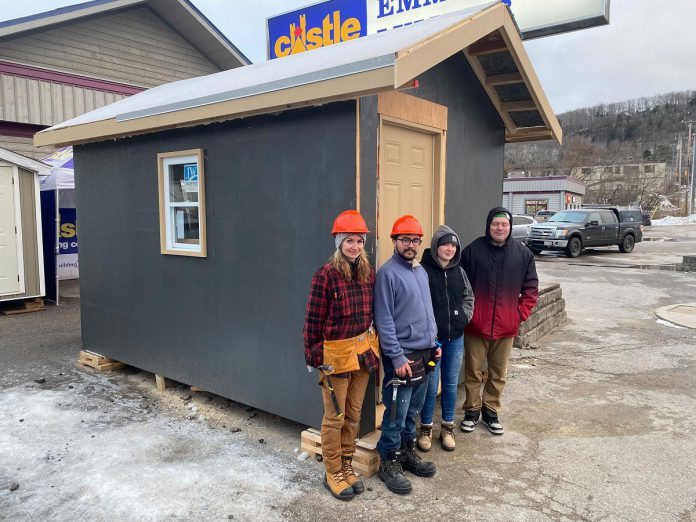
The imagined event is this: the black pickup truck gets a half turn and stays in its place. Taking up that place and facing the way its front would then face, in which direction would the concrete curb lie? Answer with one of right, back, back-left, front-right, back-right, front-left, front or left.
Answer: back-right

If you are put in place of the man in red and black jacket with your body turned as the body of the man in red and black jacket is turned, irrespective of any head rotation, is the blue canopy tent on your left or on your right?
on your right

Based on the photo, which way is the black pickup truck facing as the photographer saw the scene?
facing the viewer and to the left of the viewer

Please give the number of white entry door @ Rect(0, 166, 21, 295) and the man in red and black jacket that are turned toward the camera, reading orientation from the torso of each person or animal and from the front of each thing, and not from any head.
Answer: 2

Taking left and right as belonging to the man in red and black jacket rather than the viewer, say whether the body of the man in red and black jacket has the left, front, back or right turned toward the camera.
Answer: front

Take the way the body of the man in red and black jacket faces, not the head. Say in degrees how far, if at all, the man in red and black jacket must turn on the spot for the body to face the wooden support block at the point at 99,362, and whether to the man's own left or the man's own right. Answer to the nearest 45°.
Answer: approximately 90° to the man's own right

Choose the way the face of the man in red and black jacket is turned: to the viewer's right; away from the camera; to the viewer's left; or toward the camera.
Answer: toward the camera

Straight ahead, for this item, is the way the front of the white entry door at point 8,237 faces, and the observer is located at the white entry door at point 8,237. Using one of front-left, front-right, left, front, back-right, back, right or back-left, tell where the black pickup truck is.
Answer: left

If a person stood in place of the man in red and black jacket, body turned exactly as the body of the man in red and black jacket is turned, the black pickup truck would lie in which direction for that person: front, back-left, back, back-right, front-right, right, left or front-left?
back

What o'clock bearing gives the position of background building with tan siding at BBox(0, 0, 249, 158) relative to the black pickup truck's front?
The background building with tan siding is roughly at 12 o'clock from the black pickup truck.

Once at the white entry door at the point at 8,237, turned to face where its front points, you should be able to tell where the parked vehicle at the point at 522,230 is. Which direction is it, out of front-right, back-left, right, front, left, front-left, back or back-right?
left

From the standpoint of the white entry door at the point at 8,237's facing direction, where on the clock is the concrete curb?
The concrete curb is roughly at 10 o'clock from the white entry door.

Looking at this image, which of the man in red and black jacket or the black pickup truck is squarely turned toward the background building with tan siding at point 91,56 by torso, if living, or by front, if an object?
the black pickup truck

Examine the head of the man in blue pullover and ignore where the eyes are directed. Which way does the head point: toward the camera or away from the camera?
toward the camera

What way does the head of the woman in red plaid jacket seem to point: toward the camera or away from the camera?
toward the camera

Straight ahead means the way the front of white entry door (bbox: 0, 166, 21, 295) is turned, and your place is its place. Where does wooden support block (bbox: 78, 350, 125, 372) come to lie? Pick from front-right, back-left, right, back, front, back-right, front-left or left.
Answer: front

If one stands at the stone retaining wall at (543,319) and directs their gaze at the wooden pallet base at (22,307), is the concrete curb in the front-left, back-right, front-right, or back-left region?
back-right

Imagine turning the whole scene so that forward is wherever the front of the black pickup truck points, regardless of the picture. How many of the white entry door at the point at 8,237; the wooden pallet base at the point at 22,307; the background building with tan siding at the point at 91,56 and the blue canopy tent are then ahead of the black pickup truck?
4

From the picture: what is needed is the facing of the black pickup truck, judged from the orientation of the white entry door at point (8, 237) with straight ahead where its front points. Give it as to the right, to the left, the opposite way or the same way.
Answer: to the right

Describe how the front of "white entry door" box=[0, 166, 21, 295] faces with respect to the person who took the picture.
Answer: facing the viewer
